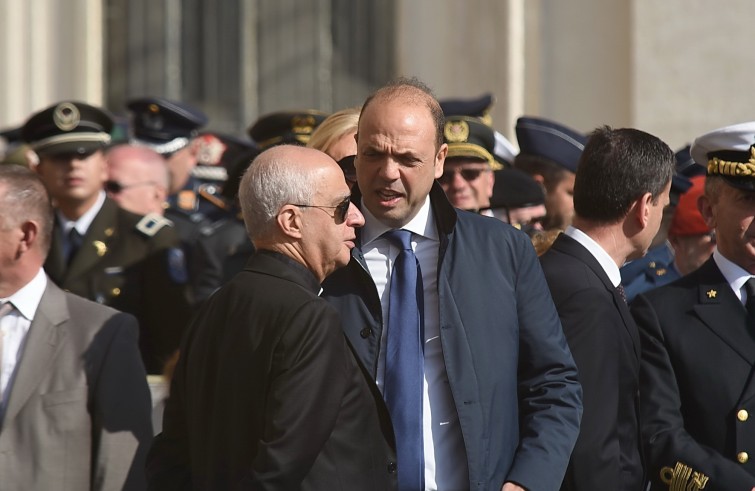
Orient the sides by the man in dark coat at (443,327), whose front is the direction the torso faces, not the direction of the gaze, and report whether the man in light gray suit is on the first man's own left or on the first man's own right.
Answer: on the first man's own right

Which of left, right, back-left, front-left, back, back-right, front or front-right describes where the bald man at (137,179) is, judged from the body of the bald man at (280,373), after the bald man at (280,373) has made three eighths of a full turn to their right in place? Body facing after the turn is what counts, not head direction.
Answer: back

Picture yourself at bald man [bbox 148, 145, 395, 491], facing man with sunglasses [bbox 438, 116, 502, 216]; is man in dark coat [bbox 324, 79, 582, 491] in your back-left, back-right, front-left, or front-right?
front-right

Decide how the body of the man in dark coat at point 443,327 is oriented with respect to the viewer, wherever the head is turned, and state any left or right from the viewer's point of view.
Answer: facing the viewer and to the left of the viewer

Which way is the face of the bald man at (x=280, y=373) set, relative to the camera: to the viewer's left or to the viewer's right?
to the viewer's right

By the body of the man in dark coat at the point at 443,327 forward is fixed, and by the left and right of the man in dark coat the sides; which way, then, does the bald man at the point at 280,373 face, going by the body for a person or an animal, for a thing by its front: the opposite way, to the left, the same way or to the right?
the opposite way

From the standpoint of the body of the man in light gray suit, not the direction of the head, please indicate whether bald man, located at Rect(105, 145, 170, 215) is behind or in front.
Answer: behind

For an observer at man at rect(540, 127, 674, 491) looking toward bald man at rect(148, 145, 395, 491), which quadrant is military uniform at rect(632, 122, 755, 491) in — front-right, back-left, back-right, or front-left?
back-left

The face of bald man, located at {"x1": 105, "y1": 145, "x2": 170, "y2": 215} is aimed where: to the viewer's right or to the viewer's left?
to the viewer's left

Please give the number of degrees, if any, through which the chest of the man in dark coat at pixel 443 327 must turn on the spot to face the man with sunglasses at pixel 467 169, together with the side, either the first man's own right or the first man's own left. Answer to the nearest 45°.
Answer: approximately 135° to the first man's own right

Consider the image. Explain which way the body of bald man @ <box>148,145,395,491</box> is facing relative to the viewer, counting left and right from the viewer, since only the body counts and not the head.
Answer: facing away from the viewer and to the right of the viewer

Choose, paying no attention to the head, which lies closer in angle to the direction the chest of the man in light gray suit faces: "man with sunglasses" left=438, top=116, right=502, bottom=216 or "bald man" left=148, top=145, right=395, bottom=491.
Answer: the bald man

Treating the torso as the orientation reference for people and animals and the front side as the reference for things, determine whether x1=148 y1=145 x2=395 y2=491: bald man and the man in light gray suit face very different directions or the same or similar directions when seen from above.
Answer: very different directions
